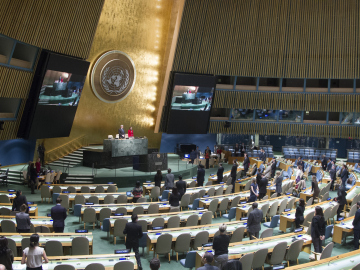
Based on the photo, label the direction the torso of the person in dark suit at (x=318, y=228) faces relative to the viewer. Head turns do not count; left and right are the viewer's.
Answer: facing away from the viewer and to the left of the viewer

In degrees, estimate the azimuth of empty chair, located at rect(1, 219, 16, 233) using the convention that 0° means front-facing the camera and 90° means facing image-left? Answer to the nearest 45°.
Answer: approximately 180°

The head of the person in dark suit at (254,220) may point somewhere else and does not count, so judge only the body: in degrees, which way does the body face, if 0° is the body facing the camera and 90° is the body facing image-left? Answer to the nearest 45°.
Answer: approximately 135°

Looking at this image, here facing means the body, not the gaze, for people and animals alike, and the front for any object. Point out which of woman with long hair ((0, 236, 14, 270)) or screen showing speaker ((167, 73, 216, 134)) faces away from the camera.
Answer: the woman with long hair

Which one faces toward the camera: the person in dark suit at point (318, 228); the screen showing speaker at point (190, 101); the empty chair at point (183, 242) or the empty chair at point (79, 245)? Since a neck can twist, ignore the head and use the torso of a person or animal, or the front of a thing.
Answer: the screen showing speaker

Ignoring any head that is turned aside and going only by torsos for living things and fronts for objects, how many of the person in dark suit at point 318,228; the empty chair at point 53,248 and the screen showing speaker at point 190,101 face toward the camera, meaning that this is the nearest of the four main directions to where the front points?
1

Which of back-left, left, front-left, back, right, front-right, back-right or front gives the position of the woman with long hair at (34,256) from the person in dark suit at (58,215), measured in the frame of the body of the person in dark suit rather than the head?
back

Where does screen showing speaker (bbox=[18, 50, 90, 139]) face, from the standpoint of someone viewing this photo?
facing the viewer and to the right of the viewer

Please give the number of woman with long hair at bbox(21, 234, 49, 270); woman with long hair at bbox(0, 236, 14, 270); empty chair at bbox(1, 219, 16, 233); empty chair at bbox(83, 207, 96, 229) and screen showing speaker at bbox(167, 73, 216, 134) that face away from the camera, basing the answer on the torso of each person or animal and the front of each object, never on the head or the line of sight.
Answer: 4

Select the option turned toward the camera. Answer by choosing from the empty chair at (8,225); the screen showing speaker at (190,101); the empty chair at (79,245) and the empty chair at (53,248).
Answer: the screen showing speaker

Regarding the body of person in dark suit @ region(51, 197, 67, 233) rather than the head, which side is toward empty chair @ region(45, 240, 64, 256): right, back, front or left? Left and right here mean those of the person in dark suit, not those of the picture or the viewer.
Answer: back

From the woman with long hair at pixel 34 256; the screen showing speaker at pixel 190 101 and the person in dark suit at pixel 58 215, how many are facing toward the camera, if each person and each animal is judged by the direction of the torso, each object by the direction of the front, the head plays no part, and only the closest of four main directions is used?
1

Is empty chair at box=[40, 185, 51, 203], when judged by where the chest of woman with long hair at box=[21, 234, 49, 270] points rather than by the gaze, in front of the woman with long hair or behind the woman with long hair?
in front

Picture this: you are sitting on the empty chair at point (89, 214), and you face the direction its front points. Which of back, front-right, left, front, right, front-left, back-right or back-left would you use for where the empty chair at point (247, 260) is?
back-right

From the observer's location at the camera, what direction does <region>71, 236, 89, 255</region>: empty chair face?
facing away from the viewer

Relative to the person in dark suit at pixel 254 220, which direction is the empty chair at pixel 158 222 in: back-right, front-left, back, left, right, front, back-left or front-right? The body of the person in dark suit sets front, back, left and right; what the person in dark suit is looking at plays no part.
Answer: front-left
